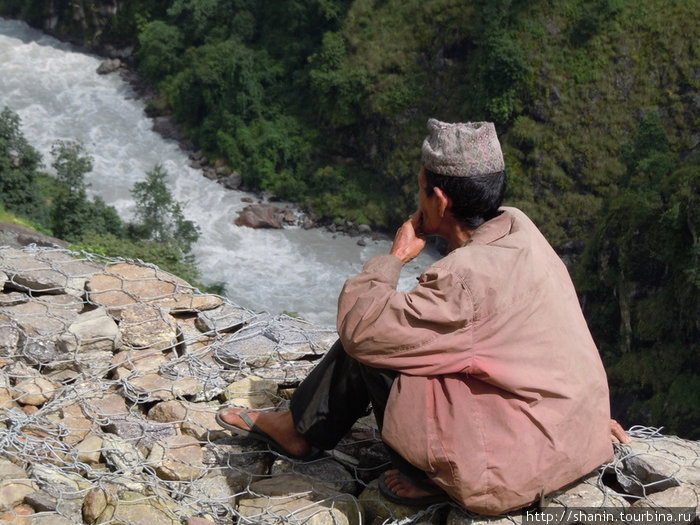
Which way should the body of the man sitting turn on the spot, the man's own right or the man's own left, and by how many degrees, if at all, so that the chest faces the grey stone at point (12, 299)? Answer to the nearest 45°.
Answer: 0° — they already face it

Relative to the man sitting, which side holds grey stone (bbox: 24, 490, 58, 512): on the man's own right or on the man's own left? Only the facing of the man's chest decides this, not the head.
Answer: on the man's own left

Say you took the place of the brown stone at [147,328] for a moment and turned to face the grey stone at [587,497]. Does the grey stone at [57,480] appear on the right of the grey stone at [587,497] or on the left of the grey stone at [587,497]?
right

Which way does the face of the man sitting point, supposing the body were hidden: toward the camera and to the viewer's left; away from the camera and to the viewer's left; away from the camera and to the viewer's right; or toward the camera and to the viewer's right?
away from the camera and to the viewer's left

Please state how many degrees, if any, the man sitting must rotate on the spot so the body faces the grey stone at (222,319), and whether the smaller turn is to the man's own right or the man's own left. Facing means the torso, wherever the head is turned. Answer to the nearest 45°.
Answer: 0° — they already face it

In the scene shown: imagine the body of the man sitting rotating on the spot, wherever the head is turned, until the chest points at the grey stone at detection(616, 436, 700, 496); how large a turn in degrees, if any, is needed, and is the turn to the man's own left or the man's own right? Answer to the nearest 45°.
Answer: approximately 90° to the man's own right

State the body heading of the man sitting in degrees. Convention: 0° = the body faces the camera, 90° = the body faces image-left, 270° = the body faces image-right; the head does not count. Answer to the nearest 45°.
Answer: approximately 135°
